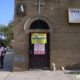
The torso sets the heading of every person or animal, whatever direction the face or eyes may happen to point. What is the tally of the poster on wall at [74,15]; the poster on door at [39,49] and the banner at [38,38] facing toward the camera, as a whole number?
3

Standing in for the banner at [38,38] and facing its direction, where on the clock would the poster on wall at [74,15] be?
The poster on wall is roughly at 9 o'clock from the banner.

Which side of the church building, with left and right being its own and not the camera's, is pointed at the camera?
front

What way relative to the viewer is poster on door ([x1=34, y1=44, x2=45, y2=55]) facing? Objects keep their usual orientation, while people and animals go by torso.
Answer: toward the camera

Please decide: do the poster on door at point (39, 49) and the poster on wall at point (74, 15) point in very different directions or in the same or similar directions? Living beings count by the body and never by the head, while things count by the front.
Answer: same or similar directions

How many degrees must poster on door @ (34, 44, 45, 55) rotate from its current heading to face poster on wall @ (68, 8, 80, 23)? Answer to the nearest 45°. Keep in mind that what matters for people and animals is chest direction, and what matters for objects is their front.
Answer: approximately 90° to its left

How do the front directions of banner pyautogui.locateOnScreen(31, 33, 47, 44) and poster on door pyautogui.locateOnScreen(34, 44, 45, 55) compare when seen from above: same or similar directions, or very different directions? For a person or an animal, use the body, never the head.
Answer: same or similar directions

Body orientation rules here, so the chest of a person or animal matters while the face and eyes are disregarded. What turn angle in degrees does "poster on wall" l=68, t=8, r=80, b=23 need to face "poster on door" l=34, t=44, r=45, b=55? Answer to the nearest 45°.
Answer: approximately 90° to its right

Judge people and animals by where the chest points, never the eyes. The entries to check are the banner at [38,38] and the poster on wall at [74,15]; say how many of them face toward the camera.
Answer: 2

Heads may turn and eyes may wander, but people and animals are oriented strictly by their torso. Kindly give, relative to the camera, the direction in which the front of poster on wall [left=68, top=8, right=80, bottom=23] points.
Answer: facing the viewer
